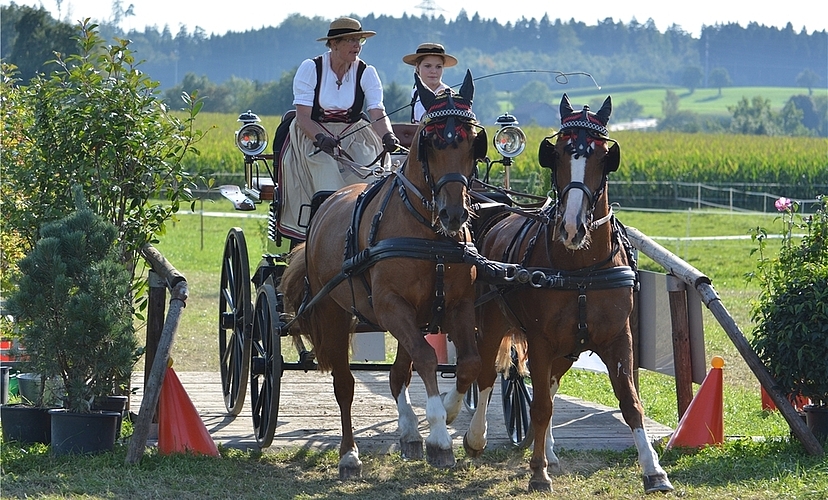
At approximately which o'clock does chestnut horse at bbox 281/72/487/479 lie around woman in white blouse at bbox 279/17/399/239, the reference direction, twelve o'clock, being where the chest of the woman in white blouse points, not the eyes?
The chestnut horse is roughly at 1 o'clock from the woman in white blouse.

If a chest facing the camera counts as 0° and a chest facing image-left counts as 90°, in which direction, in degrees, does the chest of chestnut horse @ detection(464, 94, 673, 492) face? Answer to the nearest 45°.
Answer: approximately 315°

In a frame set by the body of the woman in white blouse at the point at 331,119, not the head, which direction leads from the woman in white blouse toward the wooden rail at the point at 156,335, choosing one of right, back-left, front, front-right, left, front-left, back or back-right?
right

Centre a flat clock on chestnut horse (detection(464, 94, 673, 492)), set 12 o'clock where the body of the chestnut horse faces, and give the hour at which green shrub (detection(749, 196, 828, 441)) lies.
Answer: The green shrub is roughly at 9 o'clock from the chestnut horse.

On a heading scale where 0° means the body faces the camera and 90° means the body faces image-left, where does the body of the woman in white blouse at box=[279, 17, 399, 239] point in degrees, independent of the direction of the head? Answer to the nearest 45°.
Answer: approximately 315°

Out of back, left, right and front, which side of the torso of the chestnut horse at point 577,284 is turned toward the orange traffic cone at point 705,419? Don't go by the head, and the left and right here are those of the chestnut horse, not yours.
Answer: left

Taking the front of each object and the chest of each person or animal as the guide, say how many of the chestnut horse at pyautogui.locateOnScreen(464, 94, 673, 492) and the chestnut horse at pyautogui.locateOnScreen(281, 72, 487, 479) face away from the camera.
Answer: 0

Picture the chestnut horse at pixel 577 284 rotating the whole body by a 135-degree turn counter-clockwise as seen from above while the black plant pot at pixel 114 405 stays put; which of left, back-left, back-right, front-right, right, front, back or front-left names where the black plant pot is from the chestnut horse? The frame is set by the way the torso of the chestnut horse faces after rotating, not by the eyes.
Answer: left

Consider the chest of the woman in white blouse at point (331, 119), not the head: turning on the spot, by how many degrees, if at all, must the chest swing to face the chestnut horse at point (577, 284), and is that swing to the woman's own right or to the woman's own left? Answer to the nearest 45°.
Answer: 0° — they already face it
